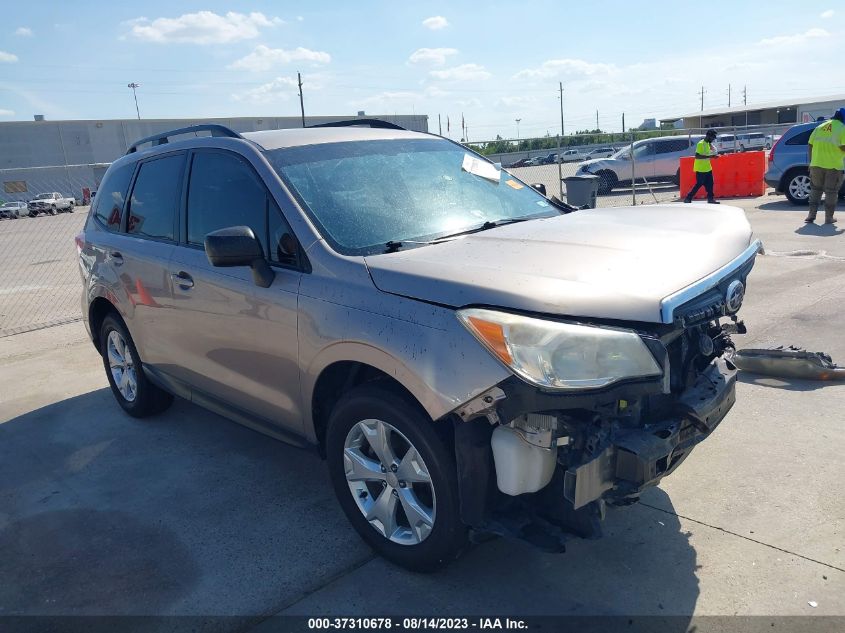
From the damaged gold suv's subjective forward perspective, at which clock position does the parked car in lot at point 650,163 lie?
The parked car in lot is roughly at 8 o'clock from the damaged gold suv.

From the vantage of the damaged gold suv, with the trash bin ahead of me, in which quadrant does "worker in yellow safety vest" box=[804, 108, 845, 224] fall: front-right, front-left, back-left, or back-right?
front-right

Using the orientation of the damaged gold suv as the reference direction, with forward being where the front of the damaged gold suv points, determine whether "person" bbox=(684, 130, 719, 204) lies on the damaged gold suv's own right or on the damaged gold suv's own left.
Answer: on the damaged gold suv's own left

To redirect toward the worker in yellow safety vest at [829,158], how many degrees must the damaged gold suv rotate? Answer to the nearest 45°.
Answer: approximately 90° to its left

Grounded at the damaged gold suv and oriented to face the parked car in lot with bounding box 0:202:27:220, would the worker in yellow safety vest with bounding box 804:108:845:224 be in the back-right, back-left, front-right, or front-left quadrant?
front-right

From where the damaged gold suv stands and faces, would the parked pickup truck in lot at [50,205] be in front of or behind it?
behind

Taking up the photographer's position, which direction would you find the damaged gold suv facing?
facing the viewer and to the right of the viewer

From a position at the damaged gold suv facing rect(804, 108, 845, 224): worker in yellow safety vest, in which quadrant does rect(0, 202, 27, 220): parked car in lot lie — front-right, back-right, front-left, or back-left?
front-left

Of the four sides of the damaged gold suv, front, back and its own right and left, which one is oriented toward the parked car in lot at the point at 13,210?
back

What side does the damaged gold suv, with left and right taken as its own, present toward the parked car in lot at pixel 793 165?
left

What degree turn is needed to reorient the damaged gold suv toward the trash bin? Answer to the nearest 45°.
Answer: approximately 135° to its left
